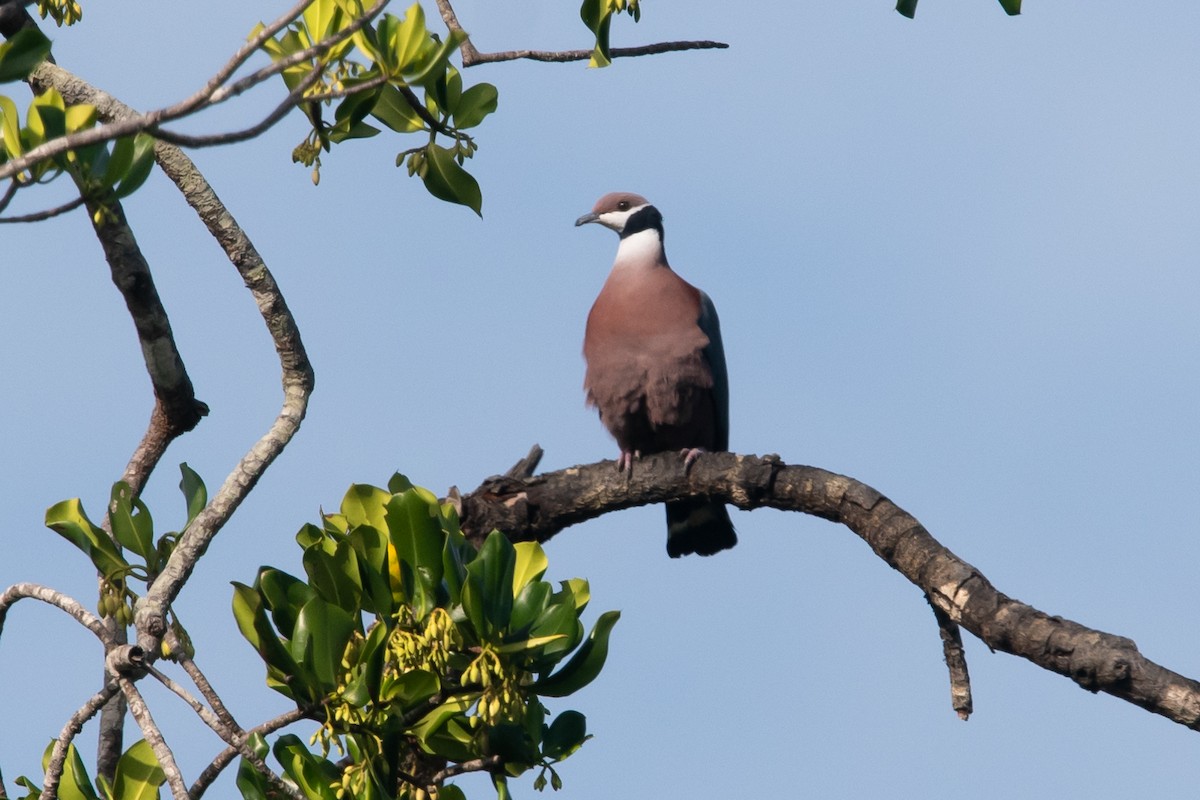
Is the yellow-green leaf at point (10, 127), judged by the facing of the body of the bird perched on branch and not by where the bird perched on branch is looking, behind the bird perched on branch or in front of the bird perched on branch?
in front

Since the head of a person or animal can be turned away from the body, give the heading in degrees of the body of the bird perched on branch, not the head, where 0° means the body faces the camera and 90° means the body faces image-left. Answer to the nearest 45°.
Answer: approximately 45°

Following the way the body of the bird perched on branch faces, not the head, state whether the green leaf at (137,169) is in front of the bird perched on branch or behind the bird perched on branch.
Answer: in front
